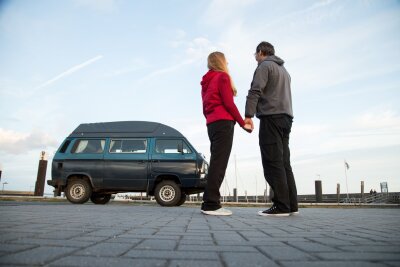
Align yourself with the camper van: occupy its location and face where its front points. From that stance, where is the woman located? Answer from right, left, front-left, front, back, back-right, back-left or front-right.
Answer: right

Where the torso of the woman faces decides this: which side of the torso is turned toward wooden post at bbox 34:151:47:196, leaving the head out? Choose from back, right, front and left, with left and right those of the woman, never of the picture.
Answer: left

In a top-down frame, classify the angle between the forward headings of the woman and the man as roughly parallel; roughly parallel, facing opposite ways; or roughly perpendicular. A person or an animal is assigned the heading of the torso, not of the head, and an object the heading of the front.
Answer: roughly perpendicular

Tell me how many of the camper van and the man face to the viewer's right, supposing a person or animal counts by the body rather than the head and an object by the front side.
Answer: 1

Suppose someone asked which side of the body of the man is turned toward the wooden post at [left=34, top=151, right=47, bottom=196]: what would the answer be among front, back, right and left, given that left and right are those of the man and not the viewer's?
front

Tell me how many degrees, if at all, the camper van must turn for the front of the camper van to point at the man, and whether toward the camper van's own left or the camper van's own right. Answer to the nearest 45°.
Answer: approximately 90° to the camper van's own right

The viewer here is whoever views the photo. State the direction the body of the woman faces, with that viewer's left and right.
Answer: facing away from the viewer and to the right of the viewer

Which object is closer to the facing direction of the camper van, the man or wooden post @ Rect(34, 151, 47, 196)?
the man

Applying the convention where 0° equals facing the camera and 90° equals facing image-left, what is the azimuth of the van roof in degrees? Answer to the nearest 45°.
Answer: approximately 270°

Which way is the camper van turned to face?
to the viewer's right

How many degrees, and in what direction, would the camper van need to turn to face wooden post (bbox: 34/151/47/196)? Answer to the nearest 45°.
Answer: approximately 135° to its left

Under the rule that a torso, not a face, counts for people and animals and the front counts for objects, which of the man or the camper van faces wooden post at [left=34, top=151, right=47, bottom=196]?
the man

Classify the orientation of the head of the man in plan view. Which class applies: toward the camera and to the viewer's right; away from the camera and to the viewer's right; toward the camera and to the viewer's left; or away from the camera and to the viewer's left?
away from the camera and to the viewer's left

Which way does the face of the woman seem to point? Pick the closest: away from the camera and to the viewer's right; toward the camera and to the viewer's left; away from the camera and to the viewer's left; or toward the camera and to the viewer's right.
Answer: away from the camera and to the viewer's right

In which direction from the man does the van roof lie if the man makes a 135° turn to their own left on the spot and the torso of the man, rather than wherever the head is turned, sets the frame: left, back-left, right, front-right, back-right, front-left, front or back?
back-right

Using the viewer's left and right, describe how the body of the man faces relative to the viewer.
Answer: facing away from the viewer and to the left of the viewer

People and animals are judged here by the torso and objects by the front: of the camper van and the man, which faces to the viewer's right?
the camper van

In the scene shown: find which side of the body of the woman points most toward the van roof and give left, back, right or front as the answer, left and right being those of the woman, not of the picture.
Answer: left
